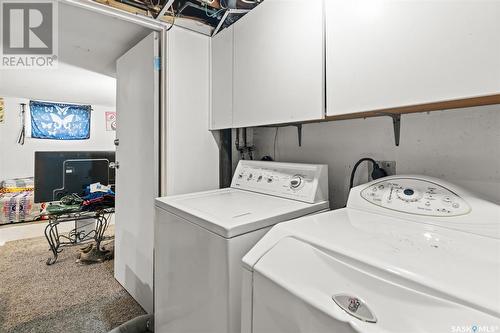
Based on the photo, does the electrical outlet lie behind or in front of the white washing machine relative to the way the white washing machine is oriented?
behind

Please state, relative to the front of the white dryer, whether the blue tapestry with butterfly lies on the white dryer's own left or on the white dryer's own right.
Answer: on the white dryer's own right
